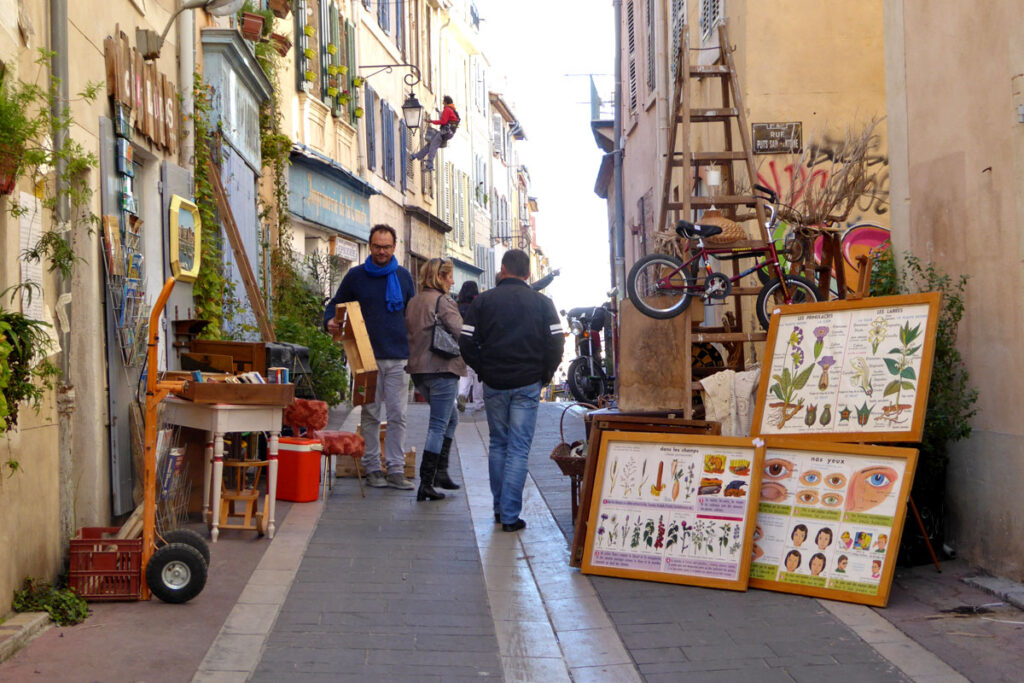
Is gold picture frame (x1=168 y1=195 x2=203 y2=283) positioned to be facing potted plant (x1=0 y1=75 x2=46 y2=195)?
no

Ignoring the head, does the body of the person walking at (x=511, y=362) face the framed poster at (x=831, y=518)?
no

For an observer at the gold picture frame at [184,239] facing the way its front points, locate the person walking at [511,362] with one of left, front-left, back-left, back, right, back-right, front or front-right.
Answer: front

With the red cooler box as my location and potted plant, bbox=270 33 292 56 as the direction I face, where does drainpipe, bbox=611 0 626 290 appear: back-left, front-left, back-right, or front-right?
front-right

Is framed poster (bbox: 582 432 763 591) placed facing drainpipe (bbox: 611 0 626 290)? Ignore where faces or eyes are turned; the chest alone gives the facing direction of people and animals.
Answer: no

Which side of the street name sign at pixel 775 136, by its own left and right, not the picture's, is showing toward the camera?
front

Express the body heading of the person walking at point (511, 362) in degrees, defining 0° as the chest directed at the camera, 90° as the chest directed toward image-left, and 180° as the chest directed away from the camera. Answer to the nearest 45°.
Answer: approximately 180°

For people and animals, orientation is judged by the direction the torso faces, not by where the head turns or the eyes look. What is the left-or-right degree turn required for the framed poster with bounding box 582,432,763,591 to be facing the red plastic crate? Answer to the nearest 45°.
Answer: approximately 90° to its right

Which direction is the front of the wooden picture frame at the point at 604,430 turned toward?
toward the camera

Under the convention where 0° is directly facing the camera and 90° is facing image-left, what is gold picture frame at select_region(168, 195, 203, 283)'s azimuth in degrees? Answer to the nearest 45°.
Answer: approximately 315°

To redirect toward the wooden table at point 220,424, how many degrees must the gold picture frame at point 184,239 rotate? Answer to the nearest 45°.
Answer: approximately 45° to its right
